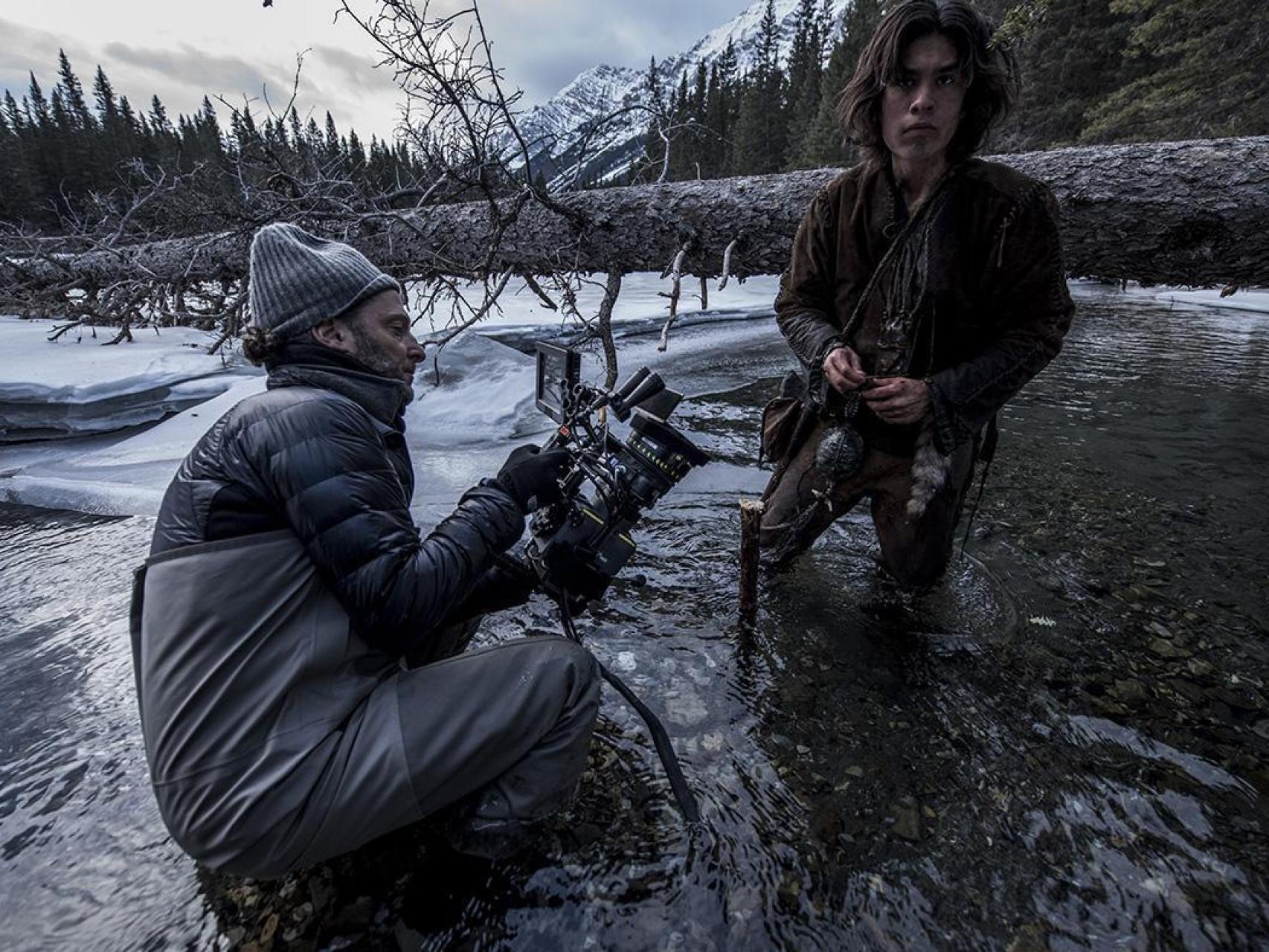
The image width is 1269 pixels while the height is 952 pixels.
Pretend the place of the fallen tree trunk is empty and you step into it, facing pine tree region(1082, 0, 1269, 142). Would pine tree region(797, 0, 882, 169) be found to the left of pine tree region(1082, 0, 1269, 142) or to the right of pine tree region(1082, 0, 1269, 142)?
left

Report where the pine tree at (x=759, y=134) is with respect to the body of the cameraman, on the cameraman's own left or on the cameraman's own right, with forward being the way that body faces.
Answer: on the cameraman's own left

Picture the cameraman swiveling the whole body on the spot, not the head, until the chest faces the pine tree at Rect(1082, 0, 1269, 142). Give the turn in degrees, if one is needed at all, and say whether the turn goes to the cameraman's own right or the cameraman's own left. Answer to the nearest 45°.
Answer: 0° — they already face it

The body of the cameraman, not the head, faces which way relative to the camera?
to the viewer's right

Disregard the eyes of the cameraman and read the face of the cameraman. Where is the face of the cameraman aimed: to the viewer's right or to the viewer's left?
to the viewer's right
